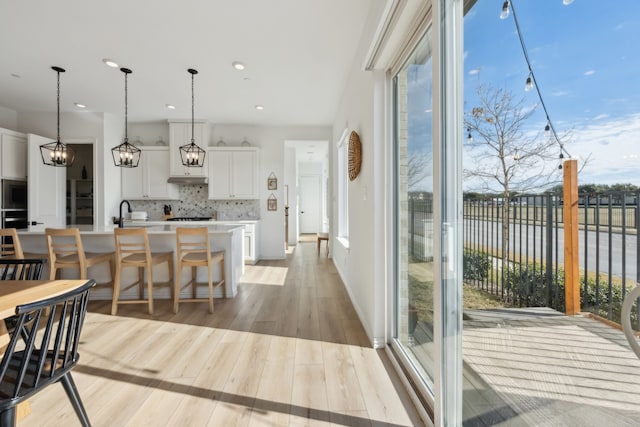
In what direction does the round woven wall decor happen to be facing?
to the viewer's left

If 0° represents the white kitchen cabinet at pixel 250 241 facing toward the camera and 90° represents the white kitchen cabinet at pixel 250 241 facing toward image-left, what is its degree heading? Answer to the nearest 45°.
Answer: approximately 0°

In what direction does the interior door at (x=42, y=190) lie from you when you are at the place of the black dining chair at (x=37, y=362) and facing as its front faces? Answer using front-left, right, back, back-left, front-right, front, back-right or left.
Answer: front-right

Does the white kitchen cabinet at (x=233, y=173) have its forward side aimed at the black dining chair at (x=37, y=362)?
yes

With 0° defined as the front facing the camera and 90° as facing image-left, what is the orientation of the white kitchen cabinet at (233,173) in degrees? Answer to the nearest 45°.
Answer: approximately 0°

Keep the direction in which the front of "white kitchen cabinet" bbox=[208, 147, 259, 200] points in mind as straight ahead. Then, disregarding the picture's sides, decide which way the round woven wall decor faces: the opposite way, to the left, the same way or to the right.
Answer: to the right
